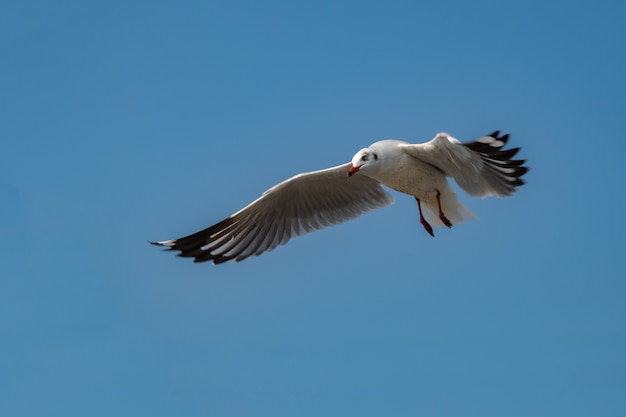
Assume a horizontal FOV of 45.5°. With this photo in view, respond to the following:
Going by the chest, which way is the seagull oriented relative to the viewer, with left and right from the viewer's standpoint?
facing the viewer and to the left of the viewer
